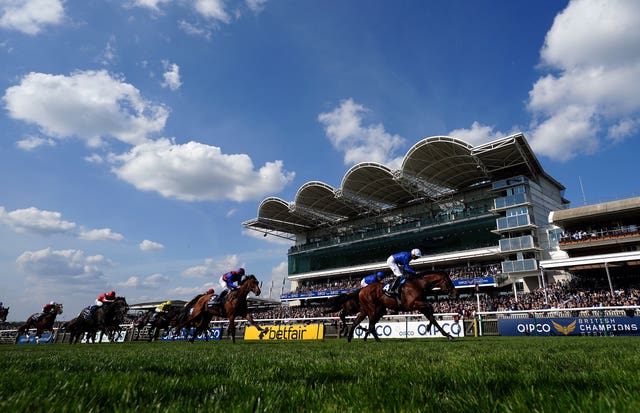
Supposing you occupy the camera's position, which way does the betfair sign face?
facing the viewer

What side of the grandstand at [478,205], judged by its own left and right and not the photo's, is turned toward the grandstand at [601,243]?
left

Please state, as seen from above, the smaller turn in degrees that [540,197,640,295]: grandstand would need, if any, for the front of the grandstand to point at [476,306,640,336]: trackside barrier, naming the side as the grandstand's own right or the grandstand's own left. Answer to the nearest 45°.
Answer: approximately 45° to the grandstand's own left

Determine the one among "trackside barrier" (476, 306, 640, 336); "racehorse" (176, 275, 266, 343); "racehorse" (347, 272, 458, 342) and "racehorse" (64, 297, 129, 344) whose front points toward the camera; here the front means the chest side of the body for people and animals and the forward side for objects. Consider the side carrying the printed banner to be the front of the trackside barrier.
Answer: the trackside barrier

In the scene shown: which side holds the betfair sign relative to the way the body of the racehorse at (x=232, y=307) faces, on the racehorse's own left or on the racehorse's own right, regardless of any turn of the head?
on the racehorse's own left

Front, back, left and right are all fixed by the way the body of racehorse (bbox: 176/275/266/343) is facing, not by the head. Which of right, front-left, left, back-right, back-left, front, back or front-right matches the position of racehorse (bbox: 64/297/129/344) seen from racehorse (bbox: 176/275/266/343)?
back-left

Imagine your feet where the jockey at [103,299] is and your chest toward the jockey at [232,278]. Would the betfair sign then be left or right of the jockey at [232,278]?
left

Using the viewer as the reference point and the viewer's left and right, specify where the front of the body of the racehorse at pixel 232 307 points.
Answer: facing to the right of the viewer

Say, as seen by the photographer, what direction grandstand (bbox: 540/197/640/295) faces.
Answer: facing the viewer and to the left of the viewer

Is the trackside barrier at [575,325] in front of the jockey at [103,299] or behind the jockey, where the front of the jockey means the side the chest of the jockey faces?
in front

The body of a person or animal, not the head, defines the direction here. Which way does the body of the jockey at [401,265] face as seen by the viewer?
to the viewer's right

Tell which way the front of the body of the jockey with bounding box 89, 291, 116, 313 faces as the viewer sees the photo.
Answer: to the viewer's right

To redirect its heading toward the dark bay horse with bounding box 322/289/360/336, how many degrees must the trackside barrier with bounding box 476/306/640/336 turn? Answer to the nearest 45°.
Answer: approximately 45° to its right

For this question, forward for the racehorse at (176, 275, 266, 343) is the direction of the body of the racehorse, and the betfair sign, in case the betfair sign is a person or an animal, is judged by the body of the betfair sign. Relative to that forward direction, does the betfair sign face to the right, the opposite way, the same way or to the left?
to the right

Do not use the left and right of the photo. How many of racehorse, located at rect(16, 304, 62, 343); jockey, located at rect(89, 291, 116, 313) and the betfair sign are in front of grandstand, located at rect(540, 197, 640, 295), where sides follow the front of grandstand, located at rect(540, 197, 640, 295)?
3

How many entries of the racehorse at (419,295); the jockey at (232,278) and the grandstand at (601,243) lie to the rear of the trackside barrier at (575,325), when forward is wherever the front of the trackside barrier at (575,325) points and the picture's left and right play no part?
1

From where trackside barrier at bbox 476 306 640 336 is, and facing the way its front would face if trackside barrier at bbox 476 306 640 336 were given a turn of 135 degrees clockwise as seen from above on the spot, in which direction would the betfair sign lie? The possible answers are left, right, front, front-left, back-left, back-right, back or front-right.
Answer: front-left

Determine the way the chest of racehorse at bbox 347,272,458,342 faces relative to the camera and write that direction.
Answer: to the viewer's right

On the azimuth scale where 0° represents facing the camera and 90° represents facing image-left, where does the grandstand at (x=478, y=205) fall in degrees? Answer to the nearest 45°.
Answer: approximately 45°
